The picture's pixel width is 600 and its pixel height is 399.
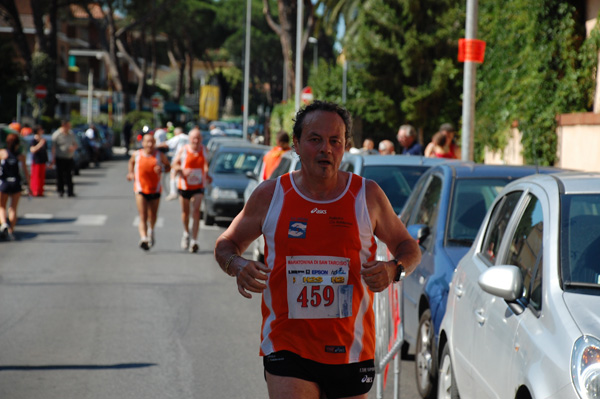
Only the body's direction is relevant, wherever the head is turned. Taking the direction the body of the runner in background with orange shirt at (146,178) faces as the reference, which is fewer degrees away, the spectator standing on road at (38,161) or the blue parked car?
the blue parked car

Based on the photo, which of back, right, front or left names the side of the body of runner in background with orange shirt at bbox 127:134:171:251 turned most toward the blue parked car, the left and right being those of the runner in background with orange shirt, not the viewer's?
front

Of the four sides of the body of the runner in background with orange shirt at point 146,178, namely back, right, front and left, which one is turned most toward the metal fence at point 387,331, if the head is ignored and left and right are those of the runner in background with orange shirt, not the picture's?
front

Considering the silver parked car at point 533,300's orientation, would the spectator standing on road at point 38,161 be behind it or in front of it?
behind

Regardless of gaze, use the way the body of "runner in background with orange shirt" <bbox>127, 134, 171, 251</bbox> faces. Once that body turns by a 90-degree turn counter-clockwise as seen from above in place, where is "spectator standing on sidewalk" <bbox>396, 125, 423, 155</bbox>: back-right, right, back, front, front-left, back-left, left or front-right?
front

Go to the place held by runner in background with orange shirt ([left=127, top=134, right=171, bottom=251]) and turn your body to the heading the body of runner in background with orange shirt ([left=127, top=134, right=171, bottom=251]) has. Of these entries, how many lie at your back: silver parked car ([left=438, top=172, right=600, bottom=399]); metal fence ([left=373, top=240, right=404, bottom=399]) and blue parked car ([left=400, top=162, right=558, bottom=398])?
0

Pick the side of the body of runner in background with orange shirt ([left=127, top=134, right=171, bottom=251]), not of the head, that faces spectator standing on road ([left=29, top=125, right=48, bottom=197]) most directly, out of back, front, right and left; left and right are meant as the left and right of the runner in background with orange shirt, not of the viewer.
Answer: back

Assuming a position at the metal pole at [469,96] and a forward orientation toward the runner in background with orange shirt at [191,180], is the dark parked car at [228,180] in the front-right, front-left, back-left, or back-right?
front-right

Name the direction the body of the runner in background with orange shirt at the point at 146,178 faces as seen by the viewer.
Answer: toward the camera

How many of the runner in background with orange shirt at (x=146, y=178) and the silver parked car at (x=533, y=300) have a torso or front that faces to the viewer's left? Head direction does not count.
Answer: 0

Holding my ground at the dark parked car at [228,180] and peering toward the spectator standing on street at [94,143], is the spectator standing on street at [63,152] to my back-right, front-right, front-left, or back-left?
front-left

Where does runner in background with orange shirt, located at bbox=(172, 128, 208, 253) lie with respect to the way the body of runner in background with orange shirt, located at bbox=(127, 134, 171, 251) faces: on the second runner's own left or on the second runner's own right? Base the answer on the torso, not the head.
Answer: on the second runner's own left

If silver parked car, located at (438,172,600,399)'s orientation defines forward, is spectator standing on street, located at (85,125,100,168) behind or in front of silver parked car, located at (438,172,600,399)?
behind

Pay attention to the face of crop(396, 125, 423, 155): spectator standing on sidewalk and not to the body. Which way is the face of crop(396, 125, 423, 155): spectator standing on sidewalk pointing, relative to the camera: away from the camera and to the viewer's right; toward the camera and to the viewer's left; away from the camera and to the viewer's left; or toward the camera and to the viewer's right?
toward the camera and to the viewer's left

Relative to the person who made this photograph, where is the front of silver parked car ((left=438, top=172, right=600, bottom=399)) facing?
facing the viewer and to the right of the viewer

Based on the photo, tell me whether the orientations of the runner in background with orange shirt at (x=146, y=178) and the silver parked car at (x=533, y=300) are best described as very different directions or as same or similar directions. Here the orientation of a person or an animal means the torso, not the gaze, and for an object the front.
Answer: same or similar directions

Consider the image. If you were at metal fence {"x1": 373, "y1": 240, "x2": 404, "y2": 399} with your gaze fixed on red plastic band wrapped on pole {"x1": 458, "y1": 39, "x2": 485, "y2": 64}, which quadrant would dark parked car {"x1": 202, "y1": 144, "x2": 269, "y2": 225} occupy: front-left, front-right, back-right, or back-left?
front-left
